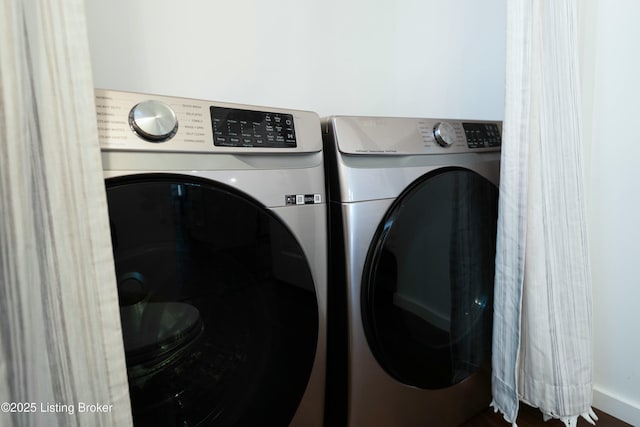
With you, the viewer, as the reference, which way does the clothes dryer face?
facing the viewer and to the right of the viewer

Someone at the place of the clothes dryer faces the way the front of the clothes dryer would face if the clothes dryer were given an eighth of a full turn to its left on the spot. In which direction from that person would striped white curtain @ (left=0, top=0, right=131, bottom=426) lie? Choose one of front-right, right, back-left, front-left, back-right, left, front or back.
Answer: back-right
